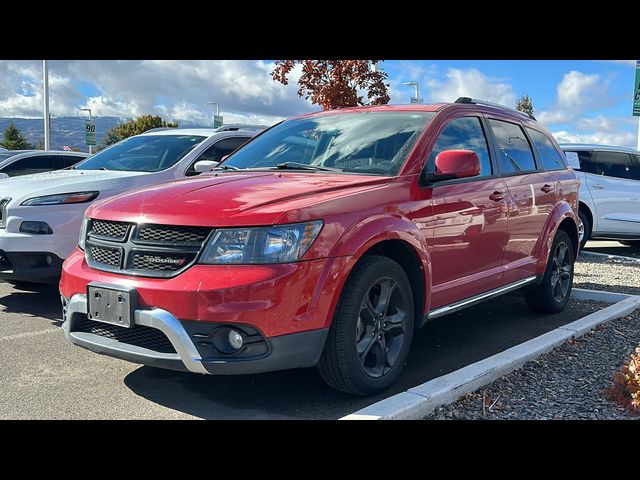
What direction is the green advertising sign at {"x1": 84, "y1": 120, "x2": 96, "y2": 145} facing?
toward the camera

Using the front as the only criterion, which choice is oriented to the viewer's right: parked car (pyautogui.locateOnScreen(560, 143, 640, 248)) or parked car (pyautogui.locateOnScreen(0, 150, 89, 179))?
parked car (pyautogui.locateOnScreen(560, 143, 640, 248))

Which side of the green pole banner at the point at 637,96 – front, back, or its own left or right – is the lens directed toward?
front

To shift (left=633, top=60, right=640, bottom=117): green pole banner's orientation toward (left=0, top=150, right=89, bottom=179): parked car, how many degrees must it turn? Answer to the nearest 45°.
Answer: approximately 45° to its right

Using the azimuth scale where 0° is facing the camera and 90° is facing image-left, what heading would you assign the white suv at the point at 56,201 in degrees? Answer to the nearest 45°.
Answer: approximately 45°

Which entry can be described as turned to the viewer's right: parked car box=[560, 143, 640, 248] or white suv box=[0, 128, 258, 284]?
the parked car

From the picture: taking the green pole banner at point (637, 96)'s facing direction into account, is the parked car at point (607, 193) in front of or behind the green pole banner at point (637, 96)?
in front

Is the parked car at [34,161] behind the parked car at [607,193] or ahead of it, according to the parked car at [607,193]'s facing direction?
behind

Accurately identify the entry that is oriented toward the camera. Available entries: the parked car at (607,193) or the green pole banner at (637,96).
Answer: the green pole banner

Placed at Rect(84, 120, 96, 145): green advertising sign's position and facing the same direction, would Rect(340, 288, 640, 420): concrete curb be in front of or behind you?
in front

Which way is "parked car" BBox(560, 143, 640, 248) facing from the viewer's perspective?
to the viewer's right

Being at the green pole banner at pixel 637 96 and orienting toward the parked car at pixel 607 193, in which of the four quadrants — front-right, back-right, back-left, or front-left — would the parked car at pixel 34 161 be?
front-right

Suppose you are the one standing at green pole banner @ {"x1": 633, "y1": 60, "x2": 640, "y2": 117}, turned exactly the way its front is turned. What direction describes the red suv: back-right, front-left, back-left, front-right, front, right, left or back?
front

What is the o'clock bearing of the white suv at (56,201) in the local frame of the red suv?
The white suv is roughly at 3 o'clock from the red suv.

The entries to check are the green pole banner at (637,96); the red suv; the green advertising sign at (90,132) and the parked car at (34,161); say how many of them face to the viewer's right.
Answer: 0

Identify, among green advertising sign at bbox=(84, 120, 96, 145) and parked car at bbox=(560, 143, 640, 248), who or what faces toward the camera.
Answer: the green advertising sign
